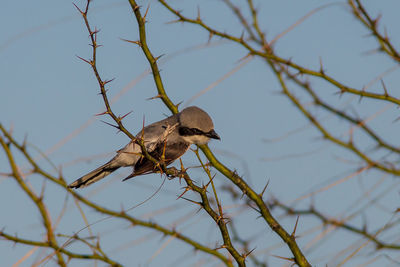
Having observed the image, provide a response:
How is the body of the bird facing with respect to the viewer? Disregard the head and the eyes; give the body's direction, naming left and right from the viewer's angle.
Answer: facing to the right of the viewer
